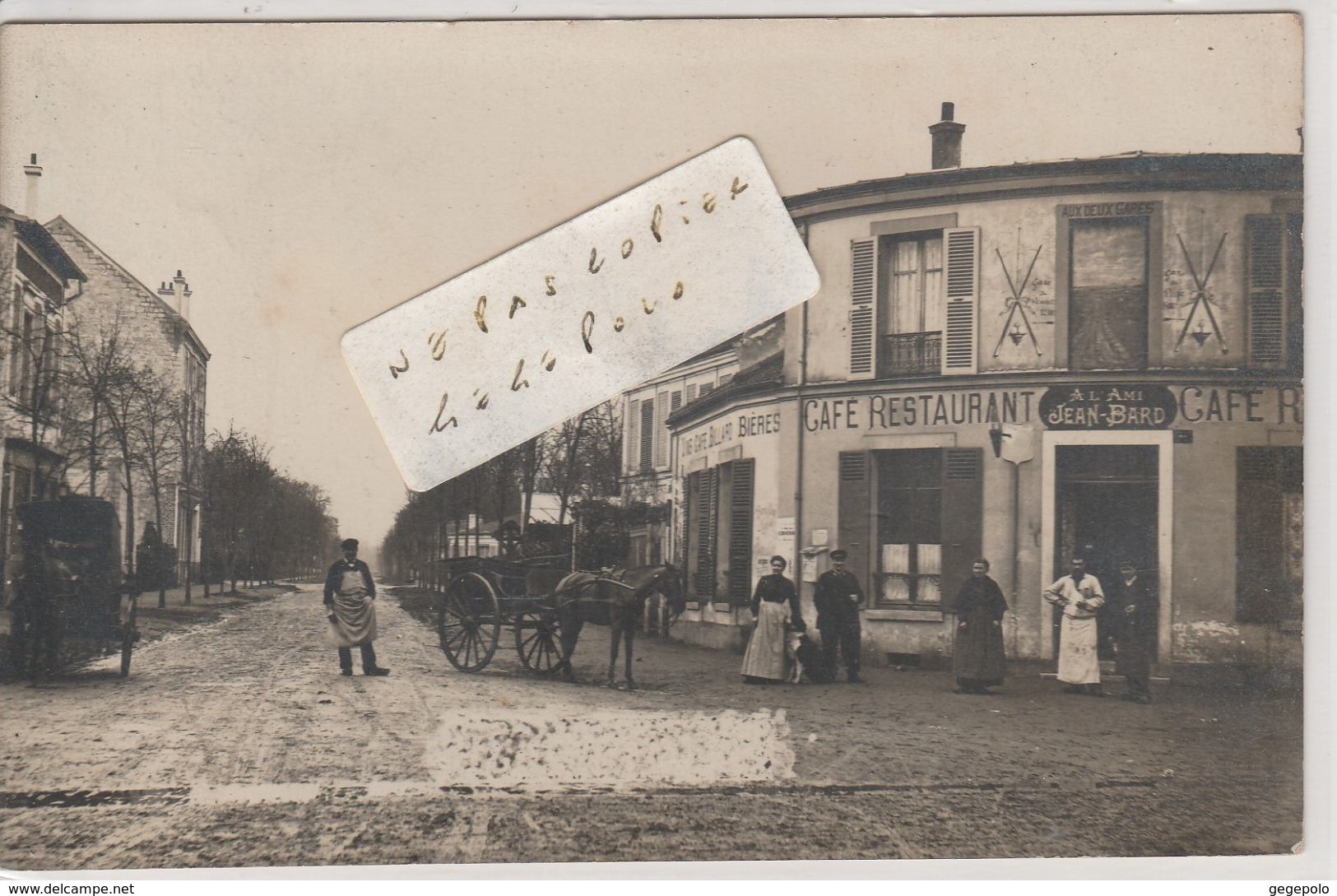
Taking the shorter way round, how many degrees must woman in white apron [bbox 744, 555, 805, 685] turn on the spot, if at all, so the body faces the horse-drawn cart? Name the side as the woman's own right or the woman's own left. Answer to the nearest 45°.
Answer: approximately 90° to the woman's own right

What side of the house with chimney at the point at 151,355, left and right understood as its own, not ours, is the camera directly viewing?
right

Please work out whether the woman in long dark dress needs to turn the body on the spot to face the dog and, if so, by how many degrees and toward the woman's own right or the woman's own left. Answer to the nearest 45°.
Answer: approximately 90° to the woman's own right

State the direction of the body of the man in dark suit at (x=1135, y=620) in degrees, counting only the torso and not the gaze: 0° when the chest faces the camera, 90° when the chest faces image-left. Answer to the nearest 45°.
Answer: approximately 45°

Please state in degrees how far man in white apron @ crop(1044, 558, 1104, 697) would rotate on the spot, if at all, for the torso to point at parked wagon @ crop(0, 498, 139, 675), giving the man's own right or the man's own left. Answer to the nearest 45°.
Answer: approximately 90° to the man's own right

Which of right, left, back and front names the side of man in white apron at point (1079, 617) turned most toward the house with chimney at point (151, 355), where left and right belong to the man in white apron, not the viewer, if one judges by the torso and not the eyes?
right

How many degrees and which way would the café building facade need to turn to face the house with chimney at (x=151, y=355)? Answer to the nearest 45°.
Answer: approximately 90° to its right
